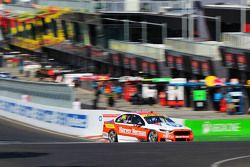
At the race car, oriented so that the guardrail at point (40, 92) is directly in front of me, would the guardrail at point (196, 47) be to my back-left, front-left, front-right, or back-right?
front-right

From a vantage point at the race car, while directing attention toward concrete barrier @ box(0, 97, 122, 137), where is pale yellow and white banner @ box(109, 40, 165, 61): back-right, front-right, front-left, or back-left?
front-right

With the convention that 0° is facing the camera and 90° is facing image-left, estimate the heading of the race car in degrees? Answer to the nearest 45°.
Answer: approximately 315°

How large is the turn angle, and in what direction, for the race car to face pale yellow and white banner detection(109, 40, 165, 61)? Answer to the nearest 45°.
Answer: approximately 135° to its left

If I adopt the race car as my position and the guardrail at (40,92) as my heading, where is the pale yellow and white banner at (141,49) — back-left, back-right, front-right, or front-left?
front-right

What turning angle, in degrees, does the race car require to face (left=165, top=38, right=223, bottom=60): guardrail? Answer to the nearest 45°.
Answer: approximately 135° to its left

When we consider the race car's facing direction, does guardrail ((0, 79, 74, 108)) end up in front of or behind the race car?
behind

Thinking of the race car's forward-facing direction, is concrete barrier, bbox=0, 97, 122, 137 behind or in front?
behind

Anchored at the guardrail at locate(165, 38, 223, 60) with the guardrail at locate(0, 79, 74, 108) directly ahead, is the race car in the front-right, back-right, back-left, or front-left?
front-left
